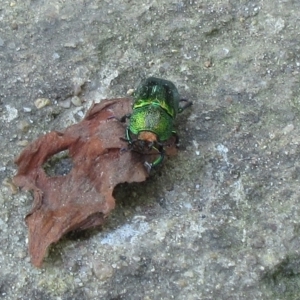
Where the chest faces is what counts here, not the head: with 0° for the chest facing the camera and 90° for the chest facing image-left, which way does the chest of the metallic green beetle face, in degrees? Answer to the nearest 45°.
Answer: approximately 0°

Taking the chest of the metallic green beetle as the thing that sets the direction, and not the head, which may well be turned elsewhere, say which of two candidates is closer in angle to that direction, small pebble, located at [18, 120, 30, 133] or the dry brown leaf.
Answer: the dry brown leaf

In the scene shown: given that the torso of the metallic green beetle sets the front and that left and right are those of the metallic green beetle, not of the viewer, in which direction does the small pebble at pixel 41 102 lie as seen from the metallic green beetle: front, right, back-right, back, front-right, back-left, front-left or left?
back-right

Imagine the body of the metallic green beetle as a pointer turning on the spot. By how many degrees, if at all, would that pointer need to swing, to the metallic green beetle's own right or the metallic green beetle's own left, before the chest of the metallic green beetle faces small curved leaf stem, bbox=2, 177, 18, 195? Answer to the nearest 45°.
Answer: approximately 90° to the metallic green beetle's own right

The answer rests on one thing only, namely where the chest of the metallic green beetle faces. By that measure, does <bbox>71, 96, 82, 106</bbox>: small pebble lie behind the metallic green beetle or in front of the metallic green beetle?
behind

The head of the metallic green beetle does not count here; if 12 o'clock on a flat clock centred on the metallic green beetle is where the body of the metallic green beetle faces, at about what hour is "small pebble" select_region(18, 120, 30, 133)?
The small pebble is roughly at 4 o'clock from the metallic green beetle.

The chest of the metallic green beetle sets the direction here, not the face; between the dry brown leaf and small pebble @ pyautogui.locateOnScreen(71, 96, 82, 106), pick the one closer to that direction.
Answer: the dry brown leaf
